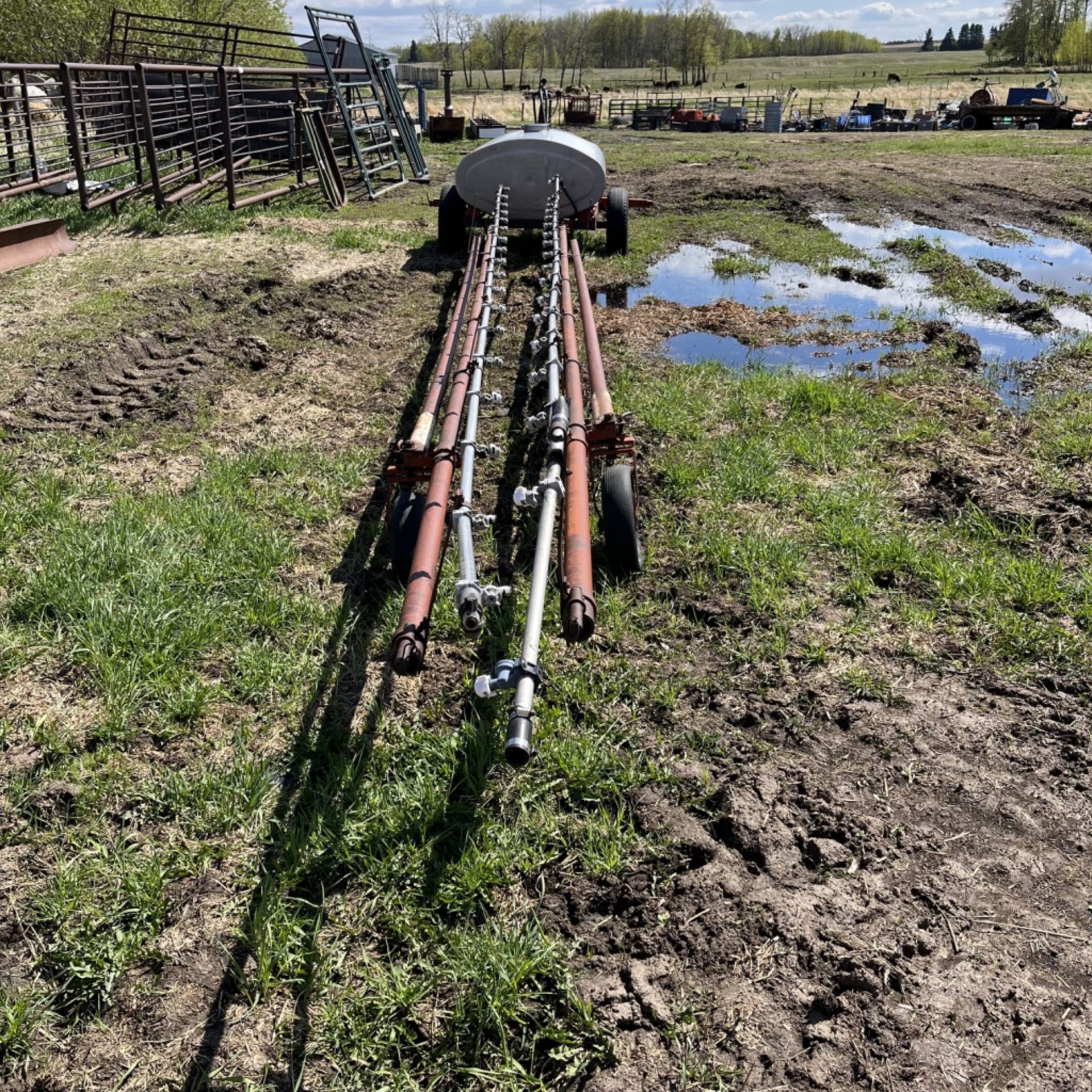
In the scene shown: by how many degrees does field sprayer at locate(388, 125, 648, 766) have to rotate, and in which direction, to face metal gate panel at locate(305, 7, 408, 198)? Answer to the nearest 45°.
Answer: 0° — it already faces it

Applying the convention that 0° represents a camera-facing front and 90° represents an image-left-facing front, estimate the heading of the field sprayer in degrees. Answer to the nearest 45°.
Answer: approximately 180°

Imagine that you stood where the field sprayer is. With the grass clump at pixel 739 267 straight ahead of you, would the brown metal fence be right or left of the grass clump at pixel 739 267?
left

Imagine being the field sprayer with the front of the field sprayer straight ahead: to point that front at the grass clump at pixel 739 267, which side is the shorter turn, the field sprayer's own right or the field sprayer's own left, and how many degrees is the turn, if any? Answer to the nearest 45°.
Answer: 0° — it already faces it

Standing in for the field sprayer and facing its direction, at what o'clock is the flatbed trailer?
The flatbed trailer is roughly at 1 o'clock from the field sprayer.
